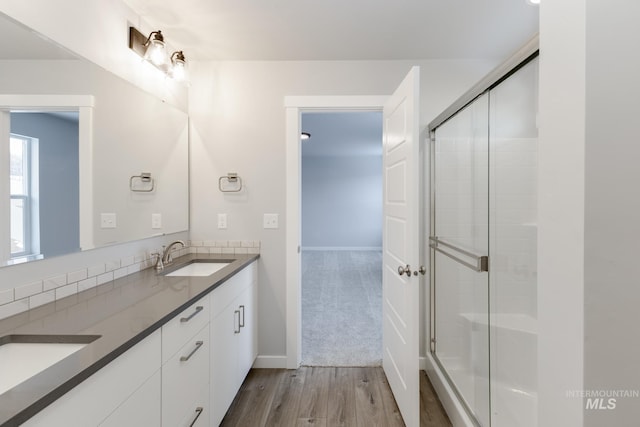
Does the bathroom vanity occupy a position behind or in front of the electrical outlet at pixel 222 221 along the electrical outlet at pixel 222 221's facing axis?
in front

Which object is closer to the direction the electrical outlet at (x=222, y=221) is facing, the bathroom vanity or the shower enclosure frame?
the bathroom vanity

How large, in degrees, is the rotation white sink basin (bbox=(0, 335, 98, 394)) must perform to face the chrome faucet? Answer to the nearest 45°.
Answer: approximately 90° to its left

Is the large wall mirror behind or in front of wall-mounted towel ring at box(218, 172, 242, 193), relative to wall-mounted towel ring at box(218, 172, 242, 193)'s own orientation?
in front

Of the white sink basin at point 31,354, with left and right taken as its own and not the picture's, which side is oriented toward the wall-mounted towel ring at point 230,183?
left

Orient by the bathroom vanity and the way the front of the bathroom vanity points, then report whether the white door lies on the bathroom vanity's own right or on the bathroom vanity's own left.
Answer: on the bathroom vanity's own left

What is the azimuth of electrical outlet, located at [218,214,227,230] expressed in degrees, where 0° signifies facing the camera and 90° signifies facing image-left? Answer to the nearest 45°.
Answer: approximately 0°
